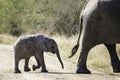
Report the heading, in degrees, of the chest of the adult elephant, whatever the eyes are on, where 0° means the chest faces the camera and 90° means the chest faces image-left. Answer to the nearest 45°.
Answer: approximately 270°

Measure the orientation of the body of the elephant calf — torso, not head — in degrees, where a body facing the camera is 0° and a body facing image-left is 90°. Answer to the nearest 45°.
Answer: approximately 270°
